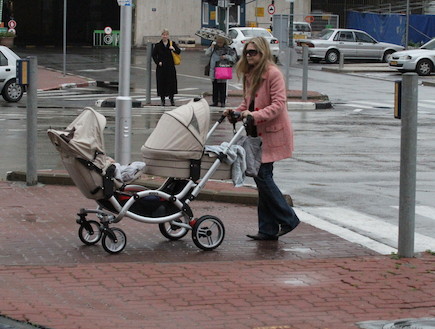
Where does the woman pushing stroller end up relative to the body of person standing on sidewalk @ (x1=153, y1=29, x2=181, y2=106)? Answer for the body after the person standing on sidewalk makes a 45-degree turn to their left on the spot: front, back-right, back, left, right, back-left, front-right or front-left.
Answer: front-right

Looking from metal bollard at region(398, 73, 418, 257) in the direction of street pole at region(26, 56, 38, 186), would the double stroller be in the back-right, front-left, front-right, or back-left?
front-left

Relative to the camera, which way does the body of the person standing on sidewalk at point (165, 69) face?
toward the camera

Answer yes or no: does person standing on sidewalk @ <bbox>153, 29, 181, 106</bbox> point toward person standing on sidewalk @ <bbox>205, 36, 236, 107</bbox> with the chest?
no

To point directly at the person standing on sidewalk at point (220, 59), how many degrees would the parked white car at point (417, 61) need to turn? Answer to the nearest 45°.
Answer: approximately 45° to its left

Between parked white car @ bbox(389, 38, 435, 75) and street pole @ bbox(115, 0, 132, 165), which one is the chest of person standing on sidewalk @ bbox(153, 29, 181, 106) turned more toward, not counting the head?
the street pole

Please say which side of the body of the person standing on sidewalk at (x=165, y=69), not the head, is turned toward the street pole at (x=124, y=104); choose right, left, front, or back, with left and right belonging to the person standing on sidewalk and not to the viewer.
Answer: front

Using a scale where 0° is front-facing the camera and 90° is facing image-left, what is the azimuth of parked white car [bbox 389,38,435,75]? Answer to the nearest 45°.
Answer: approximately 45°

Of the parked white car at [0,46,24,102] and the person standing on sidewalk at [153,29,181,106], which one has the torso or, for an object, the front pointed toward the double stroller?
the person standing on sidewalk

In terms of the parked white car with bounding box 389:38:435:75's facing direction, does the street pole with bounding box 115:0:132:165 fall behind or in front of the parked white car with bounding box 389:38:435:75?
in front

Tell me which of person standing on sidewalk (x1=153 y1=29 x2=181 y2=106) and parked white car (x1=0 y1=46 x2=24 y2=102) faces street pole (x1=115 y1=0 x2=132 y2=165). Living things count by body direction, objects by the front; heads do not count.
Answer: the person standing on sidewalk
